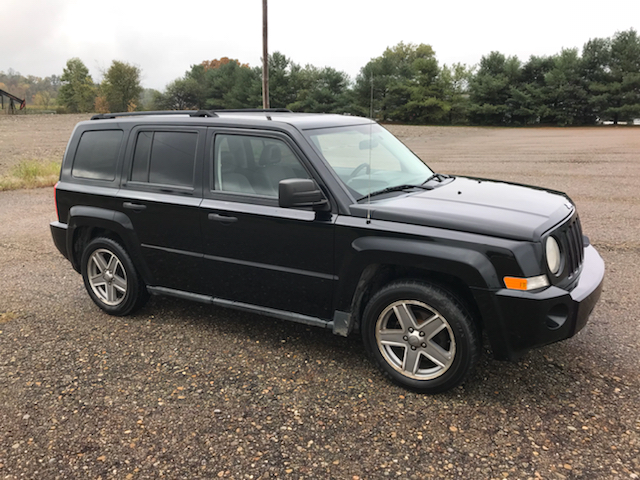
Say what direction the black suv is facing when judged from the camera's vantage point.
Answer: facing the viewer and to the right of the viewer
